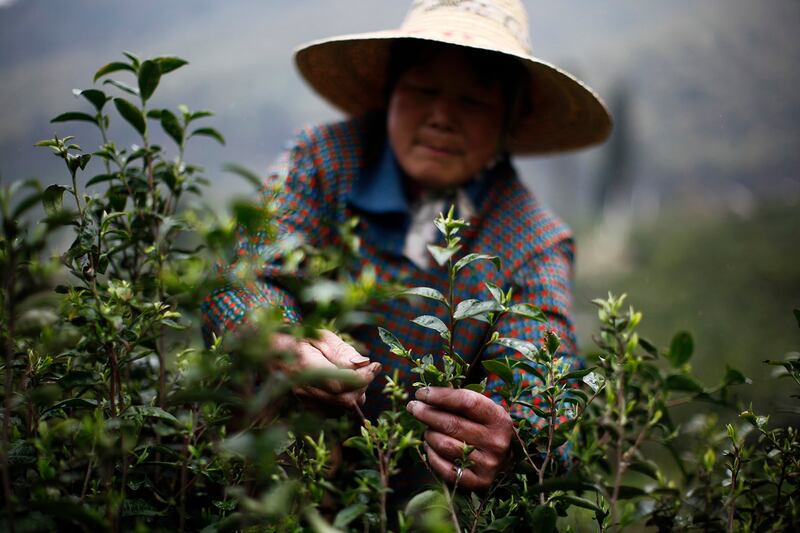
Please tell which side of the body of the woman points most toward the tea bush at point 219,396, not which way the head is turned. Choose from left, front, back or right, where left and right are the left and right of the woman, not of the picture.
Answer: front

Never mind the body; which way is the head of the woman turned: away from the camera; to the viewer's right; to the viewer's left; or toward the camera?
toward the camera

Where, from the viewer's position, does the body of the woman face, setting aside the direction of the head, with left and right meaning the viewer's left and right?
facing the viewer
